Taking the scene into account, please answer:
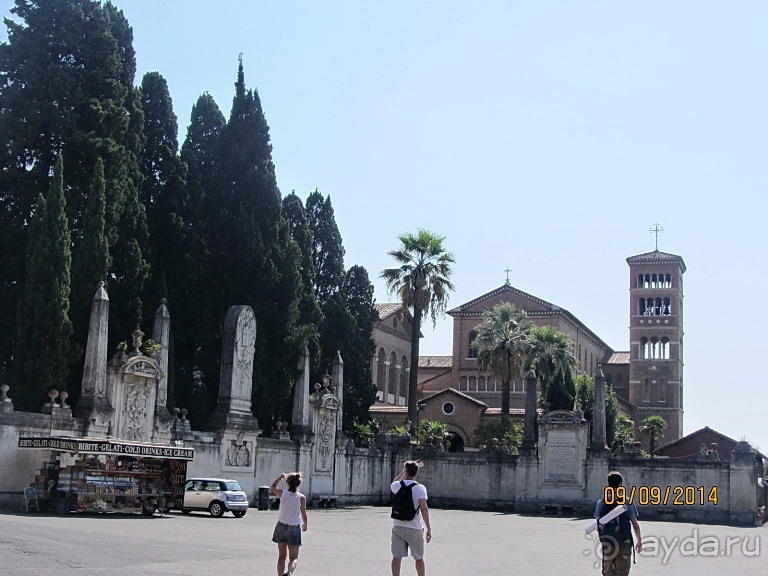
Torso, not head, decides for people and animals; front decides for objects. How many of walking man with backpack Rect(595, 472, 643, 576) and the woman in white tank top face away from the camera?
2

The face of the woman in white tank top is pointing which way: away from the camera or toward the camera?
away from the camera

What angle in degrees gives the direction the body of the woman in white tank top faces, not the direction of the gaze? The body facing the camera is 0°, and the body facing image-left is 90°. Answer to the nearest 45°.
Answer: approximately 180°

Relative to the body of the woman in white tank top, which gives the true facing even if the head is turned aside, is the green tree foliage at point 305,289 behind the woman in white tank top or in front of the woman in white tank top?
in front

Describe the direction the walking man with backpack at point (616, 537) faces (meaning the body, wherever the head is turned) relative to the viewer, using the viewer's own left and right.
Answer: facing away from the viewer

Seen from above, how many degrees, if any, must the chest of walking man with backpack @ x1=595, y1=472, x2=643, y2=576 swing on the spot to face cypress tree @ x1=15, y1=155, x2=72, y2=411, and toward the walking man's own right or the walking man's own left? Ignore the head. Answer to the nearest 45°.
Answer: approximately 45° to the walking man's own left

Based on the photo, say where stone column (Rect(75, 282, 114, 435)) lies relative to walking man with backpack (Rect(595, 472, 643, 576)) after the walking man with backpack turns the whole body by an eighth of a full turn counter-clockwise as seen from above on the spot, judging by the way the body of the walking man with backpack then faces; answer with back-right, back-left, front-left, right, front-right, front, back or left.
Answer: front

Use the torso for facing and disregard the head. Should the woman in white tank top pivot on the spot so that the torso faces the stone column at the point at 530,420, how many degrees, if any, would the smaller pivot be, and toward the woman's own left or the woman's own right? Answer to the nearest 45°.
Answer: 0° — they already face it

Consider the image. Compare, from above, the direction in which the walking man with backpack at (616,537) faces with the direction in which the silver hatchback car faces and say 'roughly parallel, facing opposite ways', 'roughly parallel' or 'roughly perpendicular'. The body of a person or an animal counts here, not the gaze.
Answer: roughly perpendicular

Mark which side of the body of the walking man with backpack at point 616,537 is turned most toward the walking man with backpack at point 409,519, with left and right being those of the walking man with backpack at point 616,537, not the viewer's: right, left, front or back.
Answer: left
